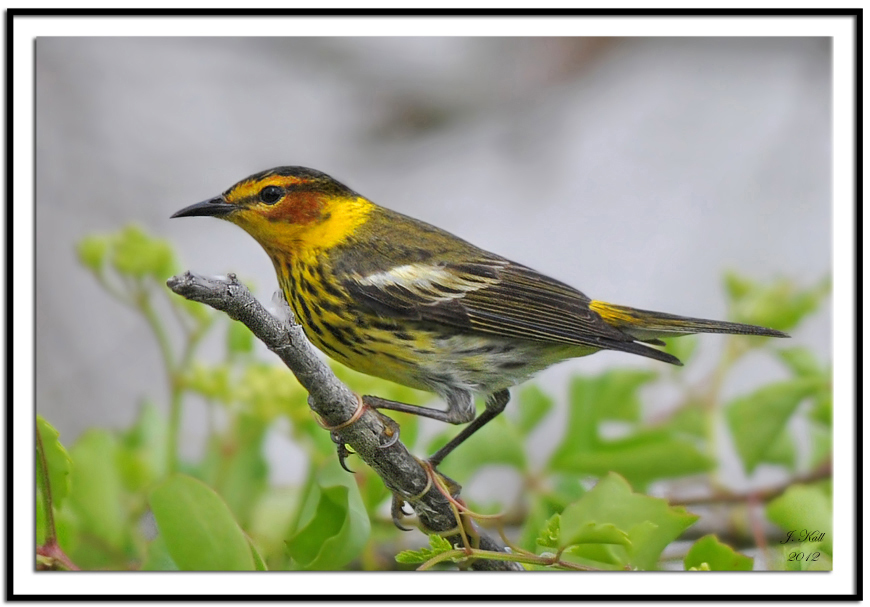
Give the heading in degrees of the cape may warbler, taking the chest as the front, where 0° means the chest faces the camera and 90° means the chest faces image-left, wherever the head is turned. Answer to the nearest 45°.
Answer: approximately 90°
